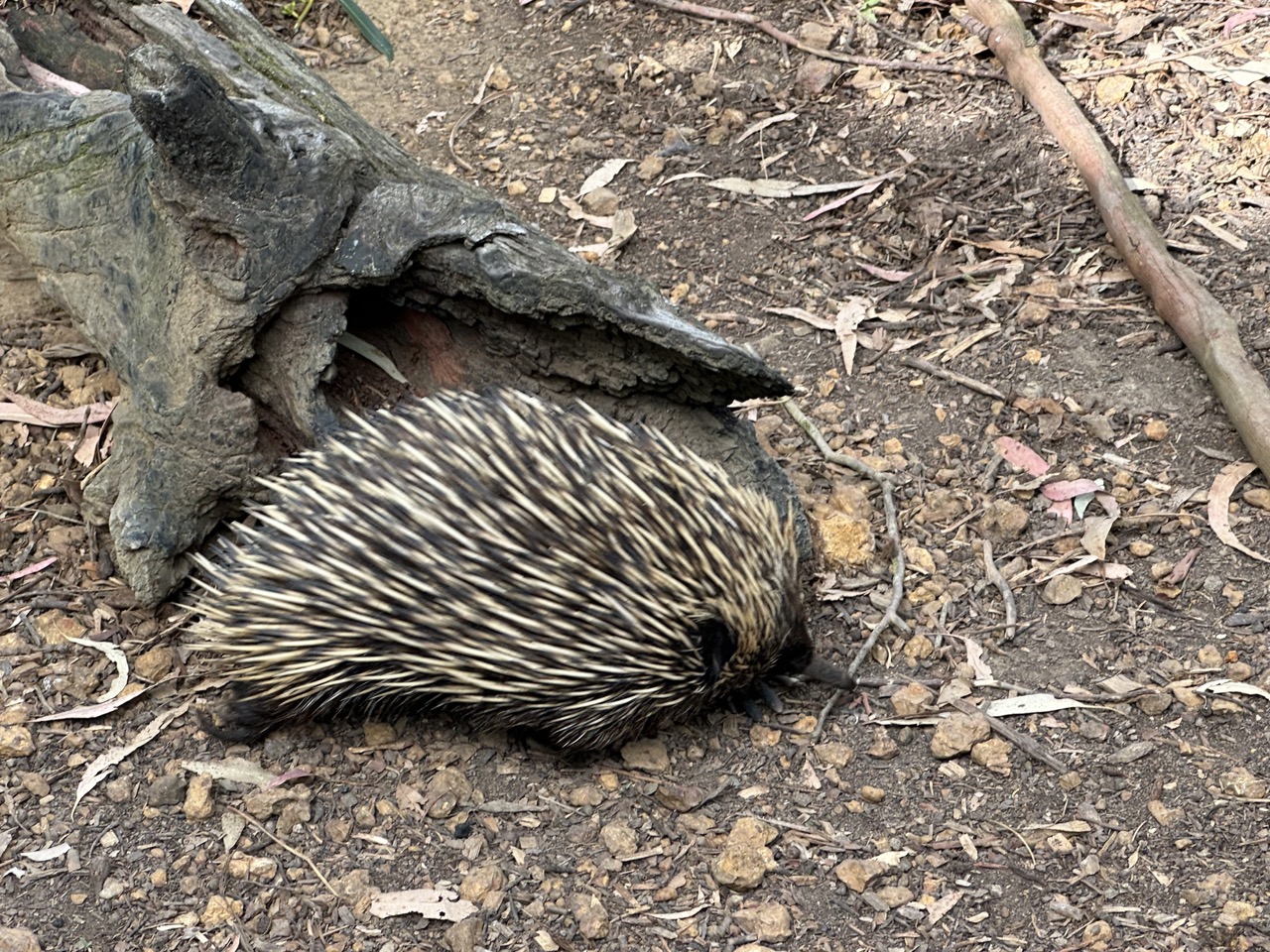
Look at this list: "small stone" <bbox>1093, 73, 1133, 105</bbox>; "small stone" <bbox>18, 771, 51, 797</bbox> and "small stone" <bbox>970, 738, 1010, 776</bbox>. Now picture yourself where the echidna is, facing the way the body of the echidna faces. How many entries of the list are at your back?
1

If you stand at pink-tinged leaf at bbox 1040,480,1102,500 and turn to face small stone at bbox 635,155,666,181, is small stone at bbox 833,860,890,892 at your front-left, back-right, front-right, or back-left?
back-left

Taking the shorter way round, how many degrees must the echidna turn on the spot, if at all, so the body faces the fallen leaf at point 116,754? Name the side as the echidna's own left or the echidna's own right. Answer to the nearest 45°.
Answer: approximately 180°

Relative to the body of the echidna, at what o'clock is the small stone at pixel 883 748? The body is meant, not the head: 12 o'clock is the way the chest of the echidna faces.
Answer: The small stone is roughly at 12 o'clock from the echidna.

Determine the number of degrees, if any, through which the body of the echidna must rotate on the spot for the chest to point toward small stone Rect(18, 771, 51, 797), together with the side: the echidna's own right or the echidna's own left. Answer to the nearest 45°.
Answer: approximately 180°

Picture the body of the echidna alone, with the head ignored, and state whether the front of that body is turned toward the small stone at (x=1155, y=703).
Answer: yes

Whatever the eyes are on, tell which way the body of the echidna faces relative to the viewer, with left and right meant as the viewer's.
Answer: facing to the right of the viewer

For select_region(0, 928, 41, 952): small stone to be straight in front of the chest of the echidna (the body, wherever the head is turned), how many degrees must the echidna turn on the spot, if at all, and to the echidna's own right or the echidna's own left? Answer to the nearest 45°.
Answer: approximately 135° to the echidna's own right

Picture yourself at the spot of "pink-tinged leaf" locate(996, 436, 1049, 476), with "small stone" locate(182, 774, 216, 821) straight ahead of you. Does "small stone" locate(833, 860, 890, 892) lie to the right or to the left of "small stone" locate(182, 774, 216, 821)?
left

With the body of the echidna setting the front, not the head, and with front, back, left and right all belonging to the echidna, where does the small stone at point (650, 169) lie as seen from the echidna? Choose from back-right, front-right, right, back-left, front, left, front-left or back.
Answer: left

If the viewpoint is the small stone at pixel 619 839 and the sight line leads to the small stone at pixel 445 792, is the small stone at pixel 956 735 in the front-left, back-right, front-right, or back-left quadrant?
back-right

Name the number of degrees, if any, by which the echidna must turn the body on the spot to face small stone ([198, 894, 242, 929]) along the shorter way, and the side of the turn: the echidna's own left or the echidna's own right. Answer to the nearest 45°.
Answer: approximately 135° to the echidna's own right

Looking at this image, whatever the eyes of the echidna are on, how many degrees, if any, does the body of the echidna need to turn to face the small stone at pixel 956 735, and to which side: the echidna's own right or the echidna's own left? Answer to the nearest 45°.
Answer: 0° — it already faces it

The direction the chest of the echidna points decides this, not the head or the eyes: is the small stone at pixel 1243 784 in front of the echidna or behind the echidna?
in front
